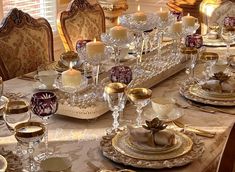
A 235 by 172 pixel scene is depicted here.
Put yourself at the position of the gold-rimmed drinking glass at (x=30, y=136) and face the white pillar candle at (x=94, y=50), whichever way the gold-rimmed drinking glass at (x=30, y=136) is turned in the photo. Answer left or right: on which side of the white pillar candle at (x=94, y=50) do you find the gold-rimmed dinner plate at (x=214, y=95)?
right

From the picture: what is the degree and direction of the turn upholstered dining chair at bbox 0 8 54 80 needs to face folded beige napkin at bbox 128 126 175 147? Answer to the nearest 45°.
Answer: approximately 45° to its right

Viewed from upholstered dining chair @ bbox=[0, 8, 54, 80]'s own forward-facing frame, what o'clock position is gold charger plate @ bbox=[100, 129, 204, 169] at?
The gold charger plate is roughly at 1 o'clock from the upholstered dining chair.

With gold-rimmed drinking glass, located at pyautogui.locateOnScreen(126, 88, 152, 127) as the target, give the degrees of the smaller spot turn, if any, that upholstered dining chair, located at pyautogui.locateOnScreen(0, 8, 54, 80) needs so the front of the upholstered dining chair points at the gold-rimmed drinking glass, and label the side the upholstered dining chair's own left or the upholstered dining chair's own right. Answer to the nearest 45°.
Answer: approximately 45° to the upholstered dining chair's own right

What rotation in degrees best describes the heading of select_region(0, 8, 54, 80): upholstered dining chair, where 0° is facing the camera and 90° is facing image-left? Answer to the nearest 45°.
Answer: approximately 315°

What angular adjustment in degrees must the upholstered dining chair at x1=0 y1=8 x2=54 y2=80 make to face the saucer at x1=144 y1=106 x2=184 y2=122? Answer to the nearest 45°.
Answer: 0° — it already faces it

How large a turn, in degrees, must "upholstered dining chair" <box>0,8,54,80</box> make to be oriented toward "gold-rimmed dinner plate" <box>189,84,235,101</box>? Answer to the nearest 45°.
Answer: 0° — it already faces it
